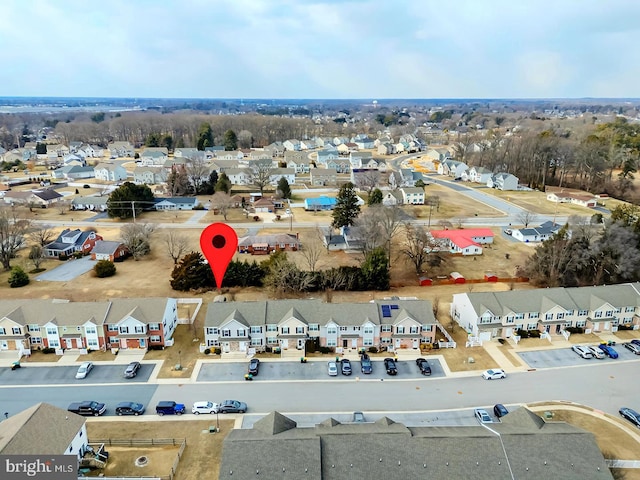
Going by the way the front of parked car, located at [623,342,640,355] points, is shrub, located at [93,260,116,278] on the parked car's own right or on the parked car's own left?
on the parked car's own left

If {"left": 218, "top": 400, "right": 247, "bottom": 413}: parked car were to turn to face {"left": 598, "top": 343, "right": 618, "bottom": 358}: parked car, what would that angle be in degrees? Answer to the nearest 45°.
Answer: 0° — it already faces it

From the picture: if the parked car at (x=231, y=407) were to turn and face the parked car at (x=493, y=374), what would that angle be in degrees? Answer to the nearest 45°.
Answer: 0° — it already faces it

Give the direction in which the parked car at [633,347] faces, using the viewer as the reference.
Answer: facing away from the viewer and to the left of the viewer

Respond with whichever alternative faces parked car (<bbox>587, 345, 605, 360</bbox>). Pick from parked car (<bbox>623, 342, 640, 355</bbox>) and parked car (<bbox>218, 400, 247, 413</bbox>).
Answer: parked car (<bbox>218, 400, 247, 413</bbox>)

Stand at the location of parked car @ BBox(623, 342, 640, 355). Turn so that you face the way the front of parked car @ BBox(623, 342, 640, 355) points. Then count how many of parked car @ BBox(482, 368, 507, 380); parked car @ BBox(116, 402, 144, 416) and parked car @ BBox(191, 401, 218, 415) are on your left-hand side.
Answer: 3

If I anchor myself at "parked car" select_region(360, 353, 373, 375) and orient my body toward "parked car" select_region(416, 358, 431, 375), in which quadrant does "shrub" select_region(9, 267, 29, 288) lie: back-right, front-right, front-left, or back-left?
back-left

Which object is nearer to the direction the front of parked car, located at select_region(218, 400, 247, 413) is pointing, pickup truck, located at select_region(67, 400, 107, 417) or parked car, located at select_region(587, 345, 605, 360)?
the parked car

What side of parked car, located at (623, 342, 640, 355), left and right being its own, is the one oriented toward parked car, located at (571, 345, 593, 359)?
left

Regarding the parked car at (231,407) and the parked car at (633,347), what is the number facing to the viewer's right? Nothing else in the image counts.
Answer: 1

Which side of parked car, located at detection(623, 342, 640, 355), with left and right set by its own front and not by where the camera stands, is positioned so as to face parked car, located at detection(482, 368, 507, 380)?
left

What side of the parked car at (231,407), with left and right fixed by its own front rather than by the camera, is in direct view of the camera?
right

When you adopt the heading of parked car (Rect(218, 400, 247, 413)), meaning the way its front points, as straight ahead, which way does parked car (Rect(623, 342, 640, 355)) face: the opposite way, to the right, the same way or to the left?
to the left
